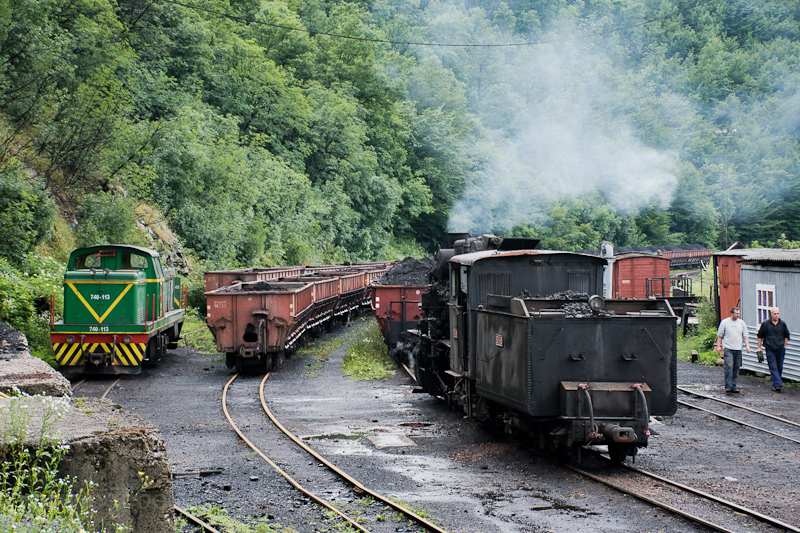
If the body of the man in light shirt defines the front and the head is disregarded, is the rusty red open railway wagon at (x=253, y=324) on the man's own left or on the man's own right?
on the man's own right

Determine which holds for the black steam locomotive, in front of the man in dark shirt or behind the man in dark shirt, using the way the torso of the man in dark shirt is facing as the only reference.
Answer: in front

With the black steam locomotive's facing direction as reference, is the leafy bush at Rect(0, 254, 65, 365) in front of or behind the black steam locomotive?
in front

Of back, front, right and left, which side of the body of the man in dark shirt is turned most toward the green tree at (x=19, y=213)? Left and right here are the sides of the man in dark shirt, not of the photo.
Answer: right

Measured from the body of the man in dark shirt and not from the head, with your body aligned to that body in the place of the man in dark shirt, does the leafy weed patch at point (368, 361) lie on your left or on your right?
on your right

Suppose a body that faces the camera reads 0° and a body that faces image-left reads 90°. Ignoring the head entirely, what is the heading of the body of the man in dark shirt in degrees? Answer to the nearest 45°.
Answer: approximately 0°

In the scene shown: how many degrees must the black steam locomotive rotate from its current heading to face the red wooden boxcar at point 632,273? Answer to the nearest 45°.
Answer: approximately 45° to its right

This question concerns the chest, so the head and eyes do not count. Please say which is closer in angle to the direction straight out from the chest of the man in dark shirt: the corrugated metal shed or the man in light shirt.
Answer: the man in light shirt

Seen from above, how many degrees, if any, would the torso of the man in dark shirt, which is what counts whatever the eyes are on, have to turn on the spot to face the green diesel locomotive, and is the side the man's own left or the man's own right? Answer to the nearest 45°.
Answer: approximately 90° to the man's own right

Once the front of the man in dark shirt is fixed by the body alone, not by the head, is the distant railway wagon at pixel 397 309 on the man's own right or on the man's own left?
on the man's own right

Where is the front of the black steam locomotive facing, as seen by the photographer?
facing away from the viewer and to the left of the viewer
